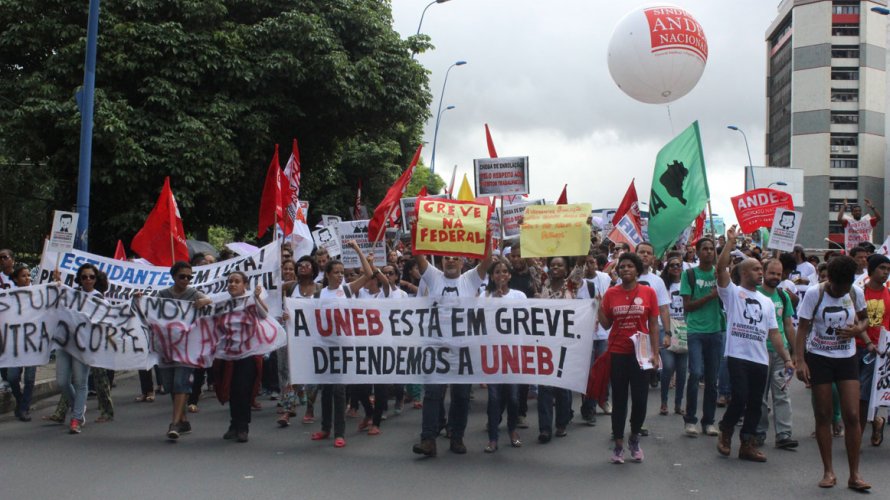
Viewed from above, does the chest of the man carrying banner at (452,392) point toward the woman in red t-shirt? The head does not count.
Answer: no

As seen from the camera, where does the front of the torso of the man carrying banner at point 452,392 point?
toward the camera

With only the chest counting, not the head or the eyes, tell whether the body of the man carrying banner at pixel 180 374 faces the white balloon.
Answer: no

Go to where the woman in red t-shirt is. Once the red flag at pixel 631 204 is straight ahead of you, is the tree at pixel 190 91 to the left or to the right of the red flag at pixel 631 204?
left

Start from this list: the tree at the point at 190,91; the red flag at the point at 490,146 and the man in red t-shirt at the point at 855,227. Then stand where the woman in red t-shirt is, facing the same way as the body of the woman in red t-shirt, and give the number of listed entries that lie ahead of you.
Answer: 0

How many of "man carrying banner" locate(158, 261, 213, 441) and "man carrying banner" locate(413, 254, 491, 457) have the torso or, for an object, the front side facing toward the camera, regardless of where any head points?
2

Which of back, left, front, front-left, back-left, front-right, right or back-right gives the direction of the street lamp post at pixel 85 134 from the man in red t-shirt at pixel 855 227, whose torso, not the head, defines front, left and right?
front-right

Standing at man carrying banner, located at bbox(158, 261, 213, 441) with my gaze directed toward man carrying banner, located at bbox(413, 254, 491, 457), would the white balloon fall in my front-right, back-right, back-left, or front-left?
front-left

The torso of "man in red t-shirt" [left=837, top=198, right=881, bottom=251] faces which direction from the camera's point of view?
toward the camera

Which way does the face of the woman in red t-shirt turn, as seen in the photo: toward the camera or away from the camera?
toward the camera

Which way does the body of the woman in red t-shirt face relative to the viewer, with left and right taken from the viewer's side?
facing the viewer

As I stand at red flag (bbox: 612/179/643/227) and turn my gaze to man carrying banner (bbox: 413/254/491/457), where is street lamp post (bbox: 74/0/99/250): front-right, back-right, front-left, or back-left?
front-right

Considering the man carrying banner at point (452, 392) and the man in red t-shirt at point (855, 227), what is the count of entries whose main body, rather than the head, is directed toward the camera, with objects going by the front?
2

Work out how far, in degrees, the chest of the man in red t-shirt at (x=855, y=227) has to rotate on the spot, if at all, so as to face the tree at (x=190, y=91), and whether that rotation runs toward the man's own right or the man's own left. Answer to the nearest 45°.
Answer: approximately 90° to the man's own right

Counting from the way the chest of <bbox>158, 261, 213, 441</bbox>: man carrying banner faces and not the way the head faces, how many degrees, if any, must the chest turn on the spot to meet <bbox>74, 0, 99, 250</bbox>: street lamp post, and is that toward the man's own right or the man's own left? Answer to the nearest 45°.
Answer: approximately 180°

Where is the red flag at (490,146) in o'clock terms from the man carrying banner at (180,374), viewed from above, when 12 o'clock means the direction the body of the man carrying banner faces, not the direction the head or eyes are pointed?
The red flag is roughly at 8 o'clock from the man carrying banner.

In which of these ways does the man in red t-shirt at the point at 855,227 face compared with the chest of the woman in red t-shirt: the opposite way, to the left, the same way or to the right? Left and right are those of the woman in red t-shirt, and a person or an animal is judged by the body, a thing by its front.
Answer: the same way

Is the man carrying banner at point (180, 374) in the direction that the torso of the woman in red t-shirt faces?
no
